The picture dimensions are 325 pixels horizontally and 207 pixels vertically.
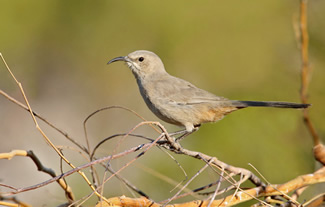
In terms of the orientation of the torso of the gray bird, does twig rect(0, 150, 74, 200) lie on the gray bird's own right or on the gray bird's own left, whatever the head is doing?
on the gray bird's own left

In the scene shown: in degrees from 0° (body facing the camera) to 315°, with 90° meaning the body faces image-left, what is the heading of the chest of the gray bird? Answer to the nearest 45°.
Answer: approximately 90°
